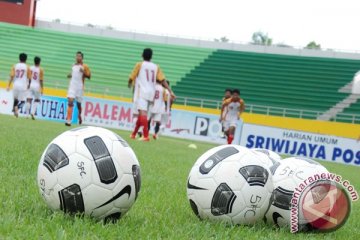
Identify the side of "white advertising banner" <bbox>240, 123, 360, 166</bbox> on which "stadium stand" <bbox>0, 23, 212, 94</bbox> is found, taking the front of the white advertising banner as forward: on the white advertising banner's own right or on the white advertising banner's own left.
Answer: on the white advertising banner's own right

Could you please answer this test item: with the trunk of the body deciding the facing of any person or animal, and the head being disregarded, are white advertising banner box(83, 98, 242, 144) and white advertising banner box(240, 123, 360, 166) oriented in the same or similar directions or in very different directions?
same or similar directions

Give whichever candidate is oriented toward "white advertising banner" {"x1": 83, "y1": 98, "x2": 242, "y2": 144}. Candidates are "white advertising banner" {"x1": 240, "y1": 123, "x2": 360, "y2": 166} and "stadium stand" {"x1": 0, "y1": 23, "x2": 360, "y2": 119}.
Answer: the stadium stand

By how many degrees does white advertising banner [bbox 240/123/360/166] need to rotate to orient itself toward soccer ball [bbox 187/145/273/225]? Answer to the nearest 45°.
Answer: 0° — it already faces it

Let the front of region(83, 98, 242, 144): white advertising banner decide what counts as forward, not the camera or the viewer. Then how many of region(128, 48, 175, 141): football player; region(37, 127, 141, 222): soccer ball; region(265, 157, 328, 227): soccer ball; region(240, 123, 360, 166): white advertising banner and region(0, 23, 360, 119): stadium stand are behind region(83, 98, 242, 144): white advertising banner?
1

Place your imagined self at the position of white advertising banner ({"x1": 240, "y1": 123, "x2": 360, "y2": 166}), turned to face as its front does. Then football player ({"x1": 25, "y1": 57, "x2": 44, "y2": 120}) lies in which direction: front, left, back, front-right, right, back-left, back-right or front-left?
right

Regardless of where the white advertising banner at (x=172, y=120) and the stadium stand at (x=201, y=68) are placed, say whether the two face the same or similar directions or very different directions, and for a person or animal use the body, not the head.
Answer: same or similar directions

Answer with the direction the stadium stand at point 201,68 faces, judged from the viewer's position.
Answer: facing the viewer

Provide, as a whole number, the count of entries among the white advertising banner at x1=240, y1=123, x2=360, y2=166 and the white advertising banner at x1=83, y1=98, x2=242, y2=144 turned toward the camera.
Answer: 2

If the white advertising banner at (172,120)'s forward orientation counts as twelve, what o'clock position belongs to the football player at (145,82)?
The football player is roughly at 12 o'clock from the white advertising banner.

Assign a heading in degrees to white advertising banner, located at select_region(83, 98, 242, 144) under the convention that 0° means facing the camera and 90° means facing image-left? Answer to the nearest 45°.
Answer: approximately 0°

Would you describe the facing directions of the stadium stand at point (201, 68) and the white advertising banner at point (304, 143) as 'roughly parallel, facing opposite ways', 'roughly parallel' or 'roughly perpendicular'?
roughly parallel

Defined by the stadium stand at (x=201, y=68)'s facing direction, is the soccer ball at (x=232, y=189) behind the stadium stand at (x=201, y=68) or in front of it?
in front

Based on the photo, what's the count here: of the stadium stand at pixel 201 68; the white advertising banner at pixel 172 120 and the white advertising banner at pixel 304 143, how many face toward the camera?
3

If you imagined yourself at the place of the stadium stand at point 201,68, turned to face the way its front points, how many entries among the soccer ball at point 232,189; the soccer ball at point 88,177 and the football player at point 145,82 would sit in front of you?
3

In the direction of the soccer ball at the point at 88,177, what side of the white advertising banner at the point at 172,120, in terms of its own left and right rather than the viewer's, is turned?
front

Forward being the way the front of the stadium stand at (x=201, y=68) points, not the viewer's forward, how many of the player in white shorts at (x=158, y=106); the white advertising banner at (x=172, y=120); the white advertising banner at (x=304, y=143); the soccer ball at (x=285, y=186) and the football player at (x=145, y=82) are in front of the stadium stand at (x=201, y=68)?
5
